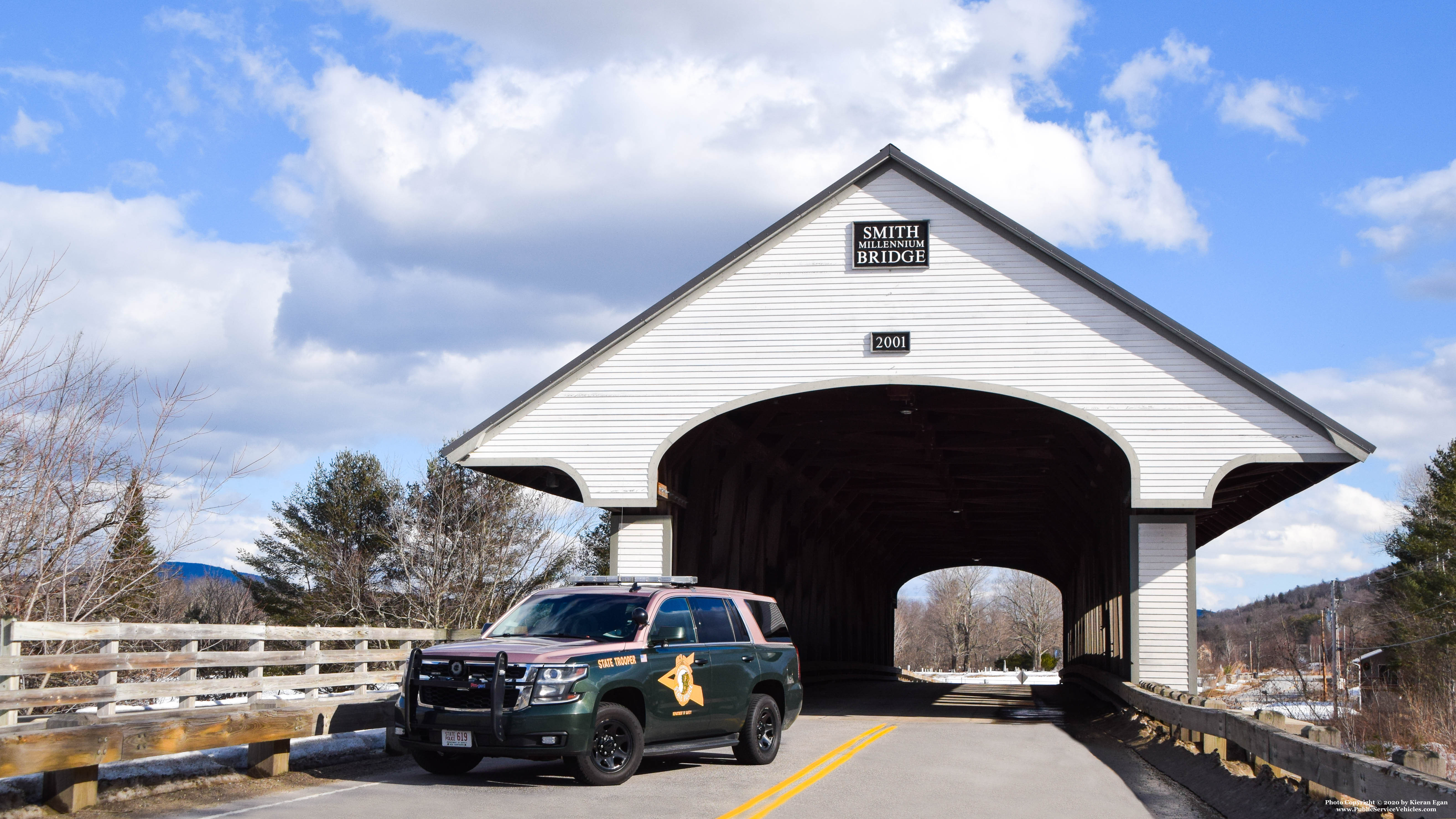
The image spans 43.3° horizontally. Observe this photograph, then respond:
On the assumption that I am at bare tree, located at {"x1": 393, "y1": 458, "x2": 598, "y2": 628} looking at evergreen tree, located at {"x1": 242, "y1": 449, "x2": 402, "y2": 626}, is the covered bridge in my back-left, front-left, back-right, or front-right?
back-left

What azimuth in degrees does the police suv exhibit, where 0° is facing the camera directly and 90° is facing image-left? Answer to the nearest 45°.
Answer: approximately 45°

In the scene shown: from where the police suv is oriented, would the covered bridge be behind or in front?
behind

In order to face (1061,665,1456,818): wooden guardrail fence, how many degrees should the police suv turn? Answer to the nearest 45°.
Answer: approximately 90° to its left

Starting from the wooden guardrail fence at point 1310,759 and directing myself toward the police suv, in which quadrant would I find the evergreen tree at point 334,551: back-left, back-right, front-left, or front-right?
front-right

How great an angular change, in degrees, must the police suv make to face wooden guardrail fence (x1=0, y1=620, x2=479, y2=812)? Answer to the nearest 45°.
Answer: approximately 45° to its right

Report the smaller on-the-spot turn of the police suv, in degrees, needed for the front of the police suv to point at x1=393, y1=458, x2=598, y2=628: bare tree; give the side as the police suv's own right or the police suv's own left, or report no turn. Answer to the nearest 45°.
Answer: approximately 135° to the police suv's own right

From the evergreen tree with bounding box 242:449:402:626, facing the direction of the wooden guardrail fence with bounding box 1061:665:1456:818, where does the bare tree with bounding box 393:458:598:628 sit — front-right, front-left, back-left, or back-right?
front-left

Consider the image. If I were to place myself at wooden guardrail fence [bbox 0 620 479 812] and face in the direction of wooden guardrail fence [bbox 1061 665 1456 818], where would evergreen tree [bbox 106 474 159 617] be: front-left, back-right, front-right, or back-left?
back-left

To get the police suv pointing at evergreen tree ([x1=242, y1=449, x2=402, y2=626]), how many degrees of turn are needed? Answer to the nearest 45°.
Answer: approximately 135° to its right

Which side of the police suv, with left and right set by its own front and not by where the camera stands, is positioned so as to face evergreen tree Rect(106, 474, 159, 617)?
right
